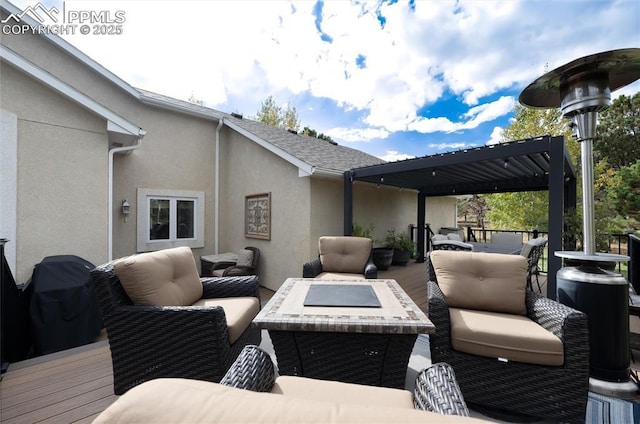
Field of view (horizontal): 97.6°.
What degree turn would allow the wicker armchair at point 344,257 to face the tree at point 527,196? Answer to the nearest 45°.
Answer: approximately 135° to its left

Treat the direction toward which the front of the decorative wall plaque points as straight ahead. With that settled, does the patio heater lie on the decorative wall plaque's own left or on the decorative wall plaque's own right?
on the decorative wall plaque's own left

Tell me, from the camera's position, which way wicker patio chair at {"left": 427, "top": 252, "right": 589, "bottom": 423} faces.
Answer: facing the viewer

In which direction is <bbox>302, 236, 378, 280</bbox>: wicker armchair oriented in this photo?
toward the camera

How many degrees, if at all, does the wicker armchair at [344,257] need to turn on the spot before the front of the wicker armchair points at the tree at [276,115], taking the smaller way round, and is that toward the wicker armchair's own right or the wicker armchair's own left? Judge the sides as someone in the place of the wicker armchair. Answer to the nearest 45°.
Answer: approximately 180°

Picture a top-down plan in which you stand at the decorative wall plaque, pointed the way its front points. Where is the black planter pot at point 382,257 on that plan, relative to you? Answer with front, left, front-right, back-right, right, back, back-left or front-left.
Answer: back-left

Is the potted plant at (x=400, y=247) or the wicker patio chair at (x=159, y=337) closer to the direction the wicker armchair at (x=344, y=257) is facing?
the wicker patio chair

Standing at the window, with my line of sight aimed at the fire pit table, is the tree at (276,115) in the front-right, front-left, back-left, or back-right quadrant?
back-left

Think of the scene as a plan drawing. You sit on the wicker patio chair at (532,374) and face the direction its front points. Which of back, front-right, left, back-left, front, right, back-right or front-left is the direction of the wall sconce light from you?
right

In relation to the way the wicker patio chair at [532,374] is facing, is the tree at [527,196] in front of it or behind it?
behind
